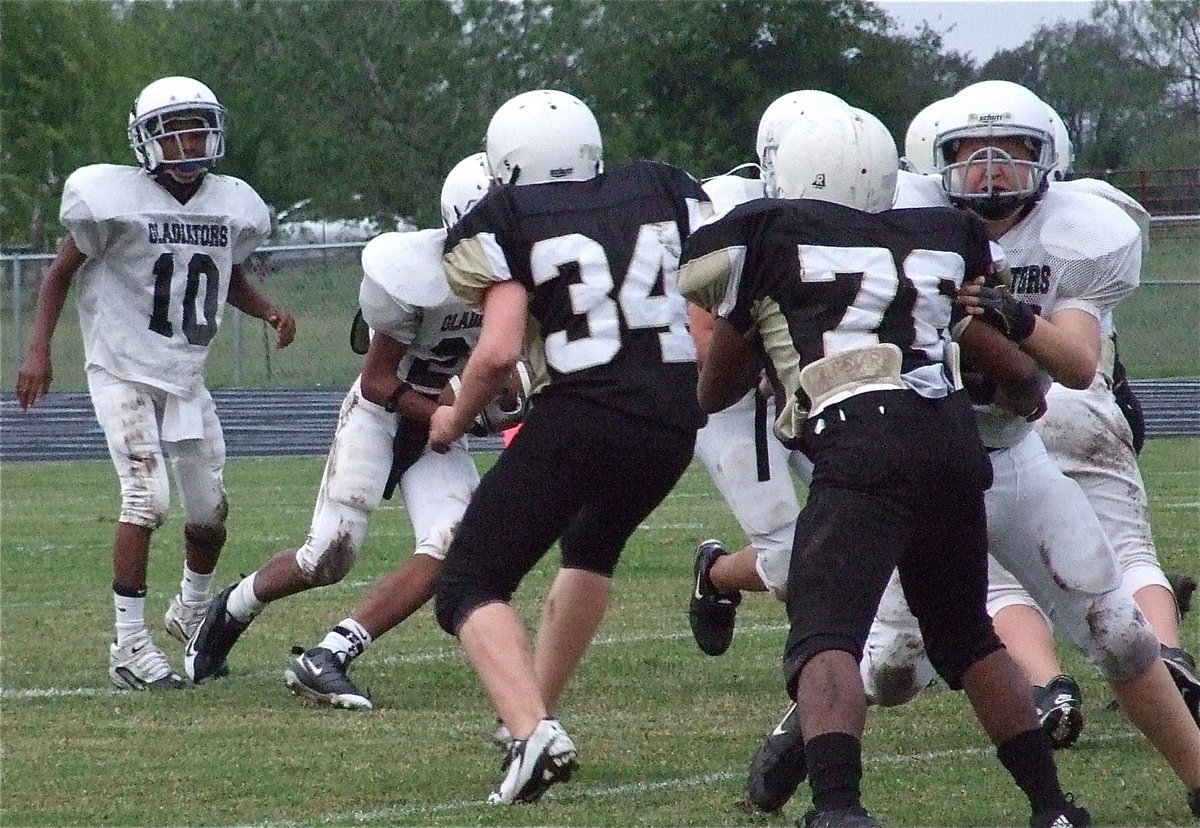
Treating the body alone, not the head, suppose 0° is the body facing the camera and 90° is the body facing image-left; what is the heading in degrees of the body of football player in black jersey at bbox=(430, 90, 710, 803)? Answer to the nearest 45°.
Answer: approximately 135°

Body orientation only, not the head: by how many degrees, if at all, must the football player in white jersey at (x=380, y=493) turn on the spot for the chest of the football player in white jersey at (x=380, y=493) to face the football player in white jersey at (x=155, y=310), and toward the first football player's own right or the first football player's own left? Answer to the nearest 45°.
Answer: approximately 180°

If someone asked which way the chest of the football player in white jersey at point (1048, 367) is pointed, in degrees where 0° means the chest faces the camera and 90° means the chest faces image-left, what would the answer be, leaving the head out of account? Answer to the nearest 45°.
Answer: approximately 45°

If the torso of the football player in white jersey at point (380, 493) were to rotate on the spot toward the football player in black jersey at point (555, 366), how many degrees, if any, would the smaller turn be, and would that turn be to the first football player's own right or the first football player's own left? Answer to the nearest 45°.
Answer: approximately 45° to the first football player's own right

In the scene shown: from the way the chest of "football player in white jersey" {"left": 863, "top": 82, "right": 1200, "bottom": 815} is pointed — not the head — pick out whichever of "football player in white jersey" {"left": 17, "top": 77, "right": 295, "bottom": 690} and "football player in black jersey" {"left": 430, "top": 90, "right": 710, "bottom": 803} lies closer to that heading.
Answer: the football player in black jersey
